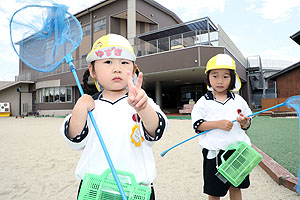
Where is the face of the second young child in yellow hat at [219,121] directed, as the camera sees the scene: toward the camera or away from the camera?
toward the camera

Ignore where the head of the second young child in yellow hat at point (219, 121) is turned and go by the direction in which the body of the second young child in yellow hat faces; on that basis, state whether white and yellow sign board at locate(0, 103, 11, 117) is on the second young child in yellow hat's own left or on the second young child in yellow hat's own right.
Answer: on the second young child in yellow hat's own right

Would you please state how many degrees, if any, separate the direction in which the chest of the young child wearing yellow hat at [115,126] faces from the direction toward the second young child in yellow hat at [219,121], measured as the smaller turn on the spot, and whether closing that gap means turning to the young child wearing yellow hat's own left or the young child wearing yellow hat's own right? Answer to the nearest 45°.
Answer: approximately 135° to the young child wearing yellow hat's own left

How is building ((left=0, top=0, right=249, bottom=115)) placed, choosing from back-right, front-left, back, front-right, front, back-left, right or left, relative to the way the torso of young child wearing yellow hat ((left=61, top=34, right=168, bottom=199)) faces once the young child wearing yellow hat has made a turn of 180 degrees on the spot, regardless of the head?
front

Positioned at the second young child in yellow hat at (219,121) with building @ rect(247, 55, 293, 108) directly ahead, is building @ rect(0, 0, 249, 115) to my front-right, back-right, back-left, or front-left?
front-left

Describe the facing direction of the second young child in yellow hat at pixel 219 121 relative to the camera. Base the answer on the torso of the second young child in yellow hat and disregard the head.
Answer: toward the camera

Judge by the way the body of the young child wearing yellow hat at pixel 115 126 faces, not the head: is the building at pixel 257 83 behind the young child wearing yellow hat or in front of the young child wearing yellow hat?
behind

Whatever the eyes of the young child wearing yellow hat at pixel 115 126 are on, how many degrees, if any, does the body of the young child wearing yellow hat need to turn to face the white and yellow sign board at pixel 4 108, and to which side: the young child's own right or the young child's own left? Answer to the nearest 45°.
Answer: approximately 135° to the young child's own right

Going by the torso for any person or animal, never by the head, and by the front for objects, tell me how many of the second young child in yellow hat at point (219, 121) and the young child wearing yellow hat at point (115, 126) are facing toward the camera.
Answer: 2

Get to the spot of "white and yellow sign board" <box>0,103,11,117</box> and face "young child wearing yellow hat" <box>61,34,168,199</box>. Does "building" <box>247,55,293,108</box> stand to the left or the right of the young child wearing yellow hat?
left

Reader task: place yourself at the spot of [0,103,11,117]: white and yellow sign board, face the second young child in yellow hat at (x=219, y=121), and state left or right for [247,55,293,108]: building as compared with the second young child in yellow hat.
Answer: left

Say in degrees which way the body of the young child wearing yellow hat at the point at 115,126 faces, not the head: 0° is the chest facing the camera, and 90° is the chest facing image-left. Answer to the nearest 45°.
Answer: approximately 0°

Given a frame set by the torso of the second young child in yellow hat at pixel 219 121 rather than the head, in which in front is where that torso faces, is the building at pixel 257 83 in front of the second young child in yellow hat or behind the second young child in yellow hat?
behind
